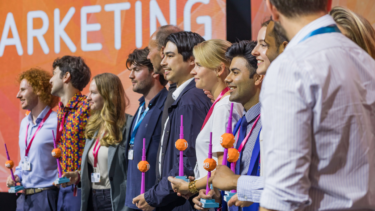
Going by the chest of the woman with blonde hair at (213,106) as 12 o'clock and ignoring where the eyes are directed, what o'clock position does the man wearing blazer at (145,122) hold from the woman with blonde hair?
The man wearing blazer is roughly at 2 o'clock from the woman with blonde hair.

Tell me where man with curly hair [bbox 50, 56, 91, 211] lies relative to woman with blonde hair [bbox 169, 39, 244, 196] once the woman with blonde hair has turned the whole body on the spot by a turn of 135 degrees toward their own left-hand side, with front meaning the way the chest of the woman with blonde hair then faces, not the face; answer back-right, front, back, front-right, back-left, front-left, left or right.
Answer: back

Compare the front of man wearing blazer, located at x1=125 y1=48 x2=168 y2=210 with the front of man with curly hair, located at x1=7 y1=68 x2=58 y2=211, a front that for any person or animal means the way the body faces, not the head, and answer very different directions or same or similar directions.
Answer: same or similar directions

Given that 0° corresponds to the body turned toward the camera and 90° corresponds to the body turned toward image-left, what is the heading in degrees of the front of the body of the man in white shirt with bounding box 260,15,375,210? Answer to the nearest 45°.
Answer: approximately 135°

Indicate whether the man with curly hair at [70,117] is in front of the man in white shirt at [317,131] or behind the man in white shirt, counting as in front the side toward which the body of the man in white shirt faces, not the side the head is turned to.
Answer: in front

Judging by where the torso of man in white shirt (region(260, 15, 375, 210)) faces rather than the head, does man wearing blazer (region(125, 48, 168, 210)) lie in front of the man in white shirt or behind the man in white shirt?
in front

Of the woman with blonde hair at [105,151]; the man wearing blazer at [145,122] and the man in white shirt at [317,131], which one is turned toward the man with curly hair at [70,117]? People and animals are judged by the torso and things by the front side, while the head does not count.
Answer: the man in white shirt

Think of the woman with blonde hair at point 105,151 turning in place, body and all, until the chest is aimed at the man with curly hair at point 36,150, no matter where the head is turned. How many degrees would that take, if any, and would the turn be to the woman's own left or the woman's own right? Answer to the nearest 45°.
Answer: approximately 90° to the woman's own right

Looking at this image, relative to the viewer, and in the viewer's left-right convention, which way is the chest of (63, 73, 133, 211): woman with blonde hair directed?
facing the viewer and to the left of the viewer

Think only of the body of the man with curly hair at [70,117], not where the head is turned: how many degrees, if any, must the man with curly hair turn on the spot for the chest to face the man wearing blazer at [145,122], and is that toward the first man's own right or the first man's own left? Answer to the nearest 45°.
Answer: approximately 135° to the first man's own left

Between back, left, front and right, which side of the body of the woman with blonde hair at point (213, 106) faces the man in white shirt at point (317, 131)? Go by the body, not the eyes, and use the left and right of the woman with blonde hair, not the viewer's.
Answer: left
